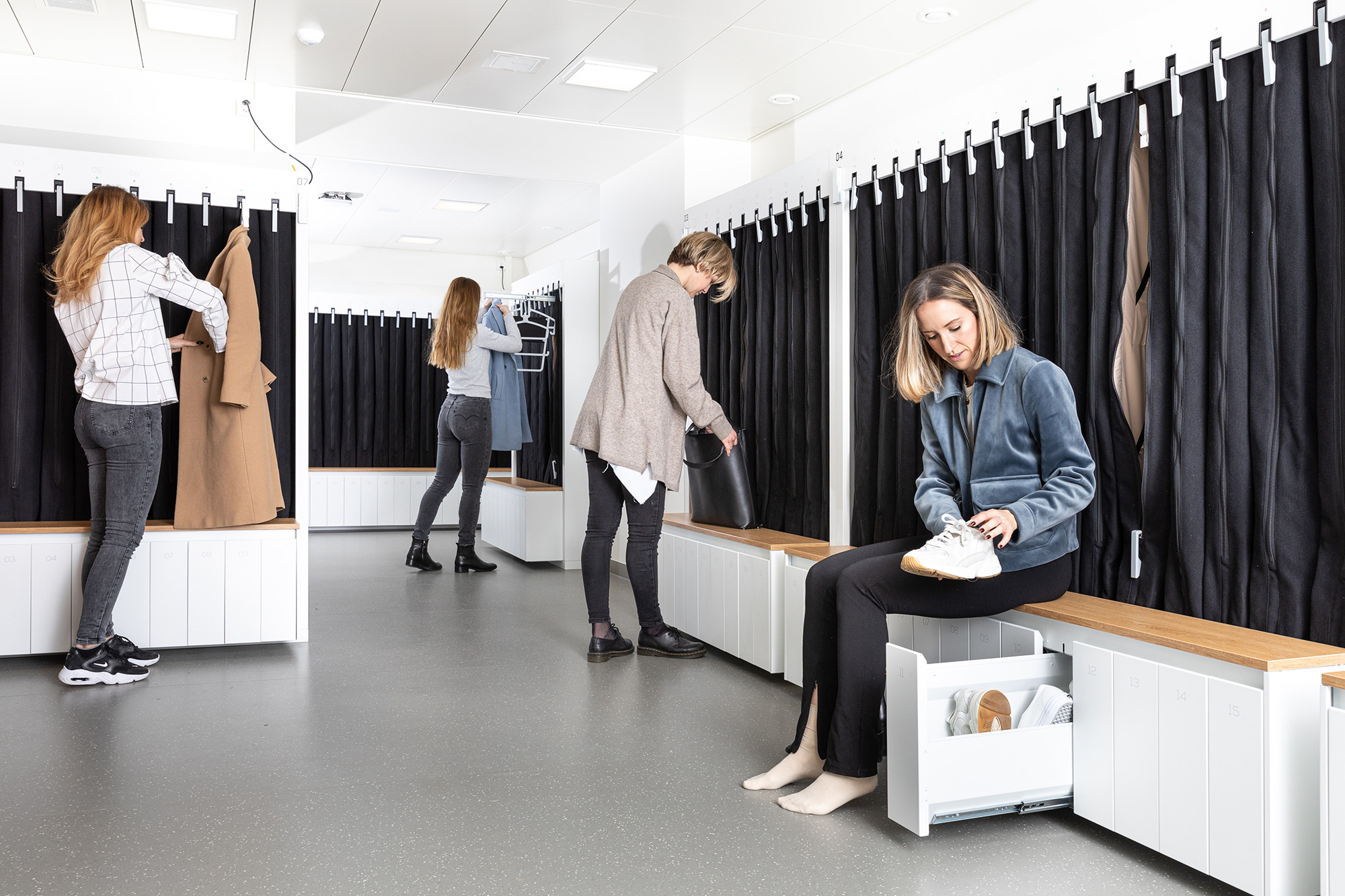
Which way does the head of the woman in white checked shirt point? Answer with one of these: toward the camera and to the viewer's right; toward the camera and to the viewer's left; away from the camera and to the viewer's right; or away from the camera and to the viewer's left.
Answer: away from the camera and to the viewer's right

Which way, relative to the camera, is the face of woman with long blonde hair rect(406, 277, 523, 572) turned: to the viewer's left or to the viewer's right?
to the viewer's right

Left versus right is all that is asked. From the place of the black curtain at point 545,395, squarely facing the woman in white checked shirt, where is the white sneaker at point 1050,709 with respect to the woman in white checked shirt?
left

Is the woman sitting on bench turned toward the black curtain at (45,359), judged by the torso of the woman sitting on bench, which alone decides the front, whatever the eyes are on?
no

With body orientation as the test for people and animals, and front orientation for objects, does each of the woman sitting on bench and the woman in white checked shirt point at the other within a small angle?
no

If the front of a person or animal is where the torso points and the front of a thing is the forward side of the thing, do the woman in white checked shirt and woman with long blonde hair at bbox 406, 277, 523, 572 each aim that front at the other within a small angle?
no

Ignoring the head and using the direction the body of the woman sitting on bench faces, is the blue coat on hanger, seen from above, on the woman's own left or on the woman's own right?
on the woman's own right

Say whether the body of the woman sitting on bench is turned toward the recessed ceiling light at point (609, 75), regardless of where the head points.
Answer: no

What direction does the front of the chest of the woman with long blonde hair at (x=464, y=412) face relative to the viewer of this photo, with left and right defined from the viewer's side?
facing away from the viewer and to the right of the viewer

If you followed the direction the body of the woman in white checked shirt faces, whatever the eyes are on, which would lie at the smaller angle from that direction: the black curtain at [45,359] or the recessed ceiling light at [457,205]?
the recessed ceiling light

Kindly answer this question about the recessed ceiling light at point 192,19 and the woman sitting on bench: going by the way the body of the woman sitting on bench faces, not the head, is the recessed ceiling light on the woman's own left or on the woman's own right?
on the woman's own right

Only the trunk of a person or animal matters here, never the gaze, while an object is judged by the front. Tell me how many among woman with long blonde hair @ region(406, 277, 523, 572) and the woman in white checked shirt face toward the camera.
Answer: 0

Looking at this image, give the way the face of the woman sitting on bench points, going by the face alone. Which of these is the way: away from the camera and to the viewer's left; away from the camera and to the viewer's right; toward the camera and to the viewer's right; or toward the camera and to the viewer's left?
toward the camera and to the viewer's left

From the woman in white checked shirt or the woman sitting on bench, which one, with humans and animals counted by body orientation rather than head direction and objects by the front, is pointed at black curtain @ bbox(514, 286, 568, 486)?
the woman in white checked shirt

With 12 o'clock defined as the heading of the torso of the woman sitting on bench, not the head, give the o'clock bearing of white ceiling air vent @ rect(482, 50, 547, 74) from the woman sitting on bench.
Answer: The white ceiling air vent is roughly at 3 o'clock from the woman sitting on bench.

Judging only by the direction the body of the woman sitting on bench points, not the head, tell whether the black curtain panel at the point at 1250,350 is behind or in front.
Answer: behind

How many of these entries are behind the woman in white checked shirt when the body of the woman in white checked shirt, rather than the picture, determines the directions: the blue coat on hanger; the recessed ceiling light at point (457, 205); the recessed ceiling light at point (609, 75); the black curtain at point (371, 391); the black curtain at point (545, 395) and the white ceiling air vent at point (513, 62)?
0

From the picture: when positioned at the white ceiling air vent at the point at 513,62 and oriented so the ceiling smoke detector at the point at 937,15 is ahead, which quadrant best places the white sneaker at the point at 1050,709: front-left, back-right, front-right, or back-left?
front-right

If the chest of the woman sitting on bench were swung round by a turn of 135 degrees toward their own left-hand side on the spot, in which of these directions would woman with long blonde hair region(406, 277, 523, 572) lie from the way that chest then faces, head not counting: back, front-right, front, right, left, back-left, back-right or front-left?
back-left

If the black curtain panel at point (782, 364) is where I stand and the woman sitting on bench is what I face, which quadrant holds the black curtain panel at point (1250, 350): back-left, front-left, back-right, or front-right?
front-left

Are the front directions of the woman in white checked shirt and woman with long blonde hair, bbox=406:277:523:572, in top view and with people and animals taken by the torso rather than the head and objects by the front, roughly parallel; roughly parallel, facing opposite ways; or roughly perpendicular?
roughly parallel
